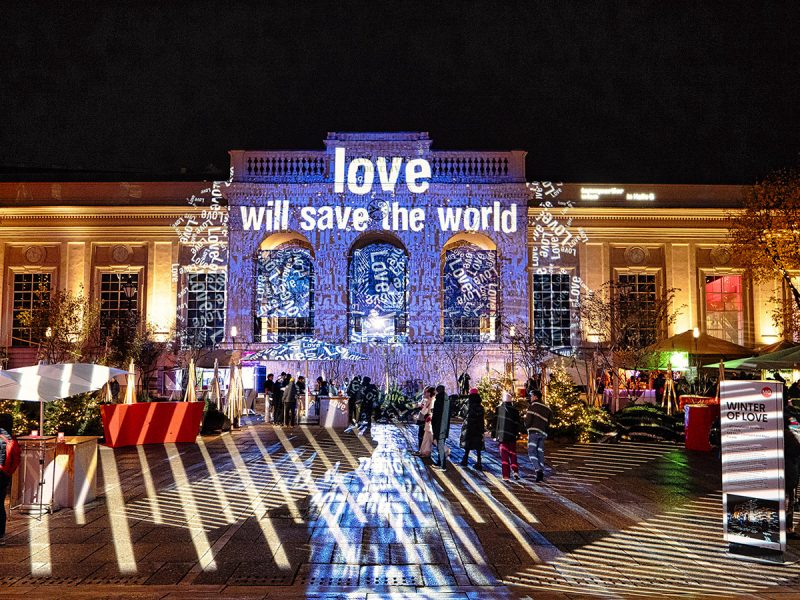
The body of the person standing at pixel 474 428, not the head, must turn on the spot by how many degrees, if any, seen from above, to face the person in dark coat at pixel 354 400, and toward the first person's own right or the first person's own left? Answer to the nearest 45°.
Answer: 0° — they already face them

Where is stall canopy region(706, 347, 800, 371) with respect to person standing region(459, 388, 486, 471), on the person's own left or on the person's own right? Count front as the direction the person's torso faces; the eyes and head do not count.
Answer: on the person's own right

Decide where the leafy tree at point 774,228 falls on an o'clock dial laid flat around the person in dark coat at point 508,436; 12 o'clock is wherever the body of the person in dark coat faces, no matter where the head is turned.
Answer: The leafy tree is roughly at 1 o'clock from the person in dark coat.

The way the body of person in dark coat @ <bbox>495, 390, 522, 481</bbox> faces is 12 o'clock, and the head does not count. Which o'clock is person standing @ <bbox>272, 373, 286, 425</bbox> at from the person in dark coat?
The person standing is roughly at 11 o'clock from the person in dark coat.

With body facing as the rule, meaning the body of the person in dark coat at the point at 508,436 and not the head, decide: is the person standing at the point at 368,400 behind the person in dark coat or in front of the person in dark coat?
in front

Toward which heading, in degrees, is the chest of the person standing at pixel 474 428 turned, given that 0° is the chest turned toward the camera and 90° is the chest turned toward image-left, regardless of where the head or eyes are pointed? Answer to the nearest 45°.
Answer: approximately 180°

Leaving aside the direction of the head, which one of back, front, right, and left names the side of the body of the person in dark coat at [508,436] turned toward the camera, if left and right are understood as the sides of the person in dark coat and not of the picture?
back
